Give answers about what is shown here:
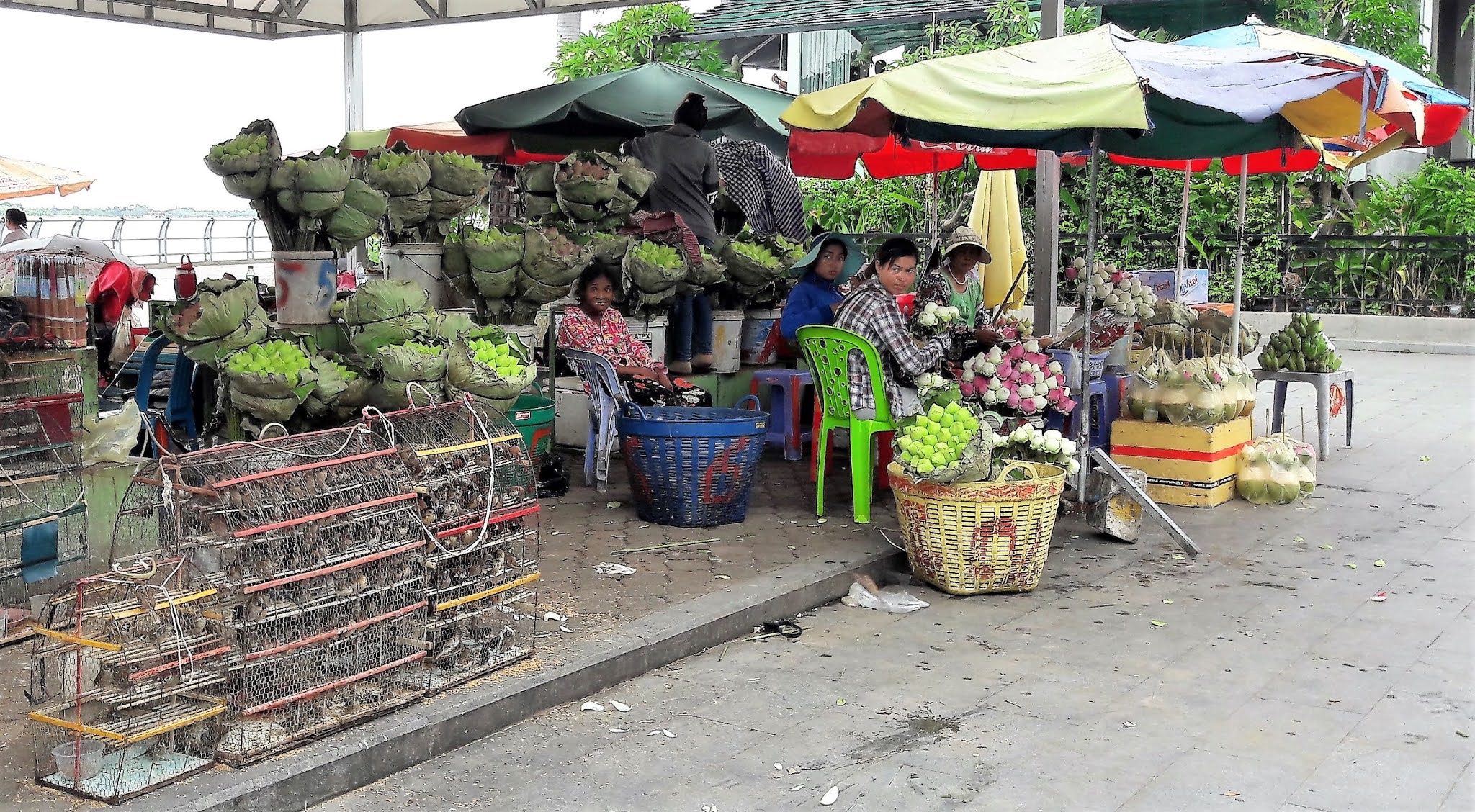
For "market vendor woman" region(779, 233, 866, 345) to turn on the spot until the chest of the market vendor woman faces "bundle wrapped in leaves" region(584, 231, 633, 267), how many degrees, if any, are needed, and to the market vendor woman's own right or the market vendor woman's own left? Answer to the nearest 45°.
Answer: approximately 135° to the market vendor woman's own right

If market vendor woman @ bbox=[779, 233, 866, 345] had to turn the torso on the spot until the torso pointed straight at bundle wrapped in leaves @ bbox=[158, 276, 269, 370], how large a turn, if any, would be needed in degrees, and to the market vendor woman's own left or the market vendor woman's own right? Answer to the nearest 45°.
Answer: approximately 90° to the market vendor woman's own right

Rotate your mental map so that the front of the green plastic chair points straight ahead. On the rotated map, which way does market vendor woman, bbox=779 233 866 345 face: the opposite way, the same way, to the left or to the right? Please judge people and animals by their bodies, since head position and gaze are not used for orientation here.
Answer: to the right

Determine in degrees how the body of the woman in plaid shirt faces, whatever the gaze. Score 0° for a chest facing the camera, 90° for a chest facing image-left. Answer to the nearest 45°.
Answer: approximately 270°

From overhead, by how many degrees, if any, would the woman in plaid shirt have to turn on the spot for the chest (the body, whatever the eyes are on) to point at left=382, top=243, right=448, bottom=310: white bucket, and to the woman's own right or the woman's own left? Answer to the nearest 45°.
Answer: approximately 180°

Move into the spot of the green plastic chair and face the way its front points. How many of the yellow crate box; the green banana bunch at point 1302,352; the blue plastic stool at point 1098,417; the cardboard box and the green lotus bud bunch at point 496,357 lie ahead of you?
4

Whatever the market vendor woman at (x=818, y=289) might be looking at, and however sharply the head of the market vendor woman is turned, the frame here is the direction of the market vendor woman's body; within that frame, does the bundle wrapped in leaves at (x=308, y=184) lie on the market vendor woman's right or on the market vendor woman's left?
on the market vendor woman's right

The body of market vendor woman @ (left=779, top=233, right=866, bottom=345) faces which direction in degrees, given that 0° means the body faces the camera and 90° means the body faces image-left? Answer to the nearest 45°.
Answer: approximately 315°
